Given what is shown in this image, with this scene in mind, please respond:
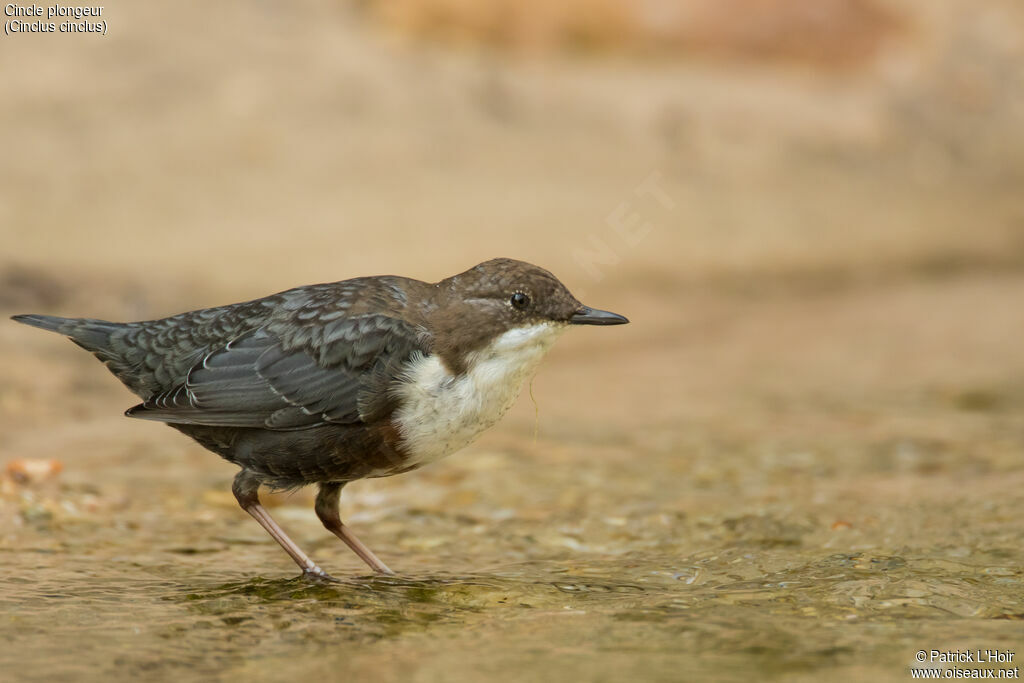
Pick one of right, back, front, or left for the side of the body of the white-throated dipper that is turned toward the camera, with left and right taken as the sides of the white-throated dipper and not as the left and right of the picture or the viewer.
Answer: right
